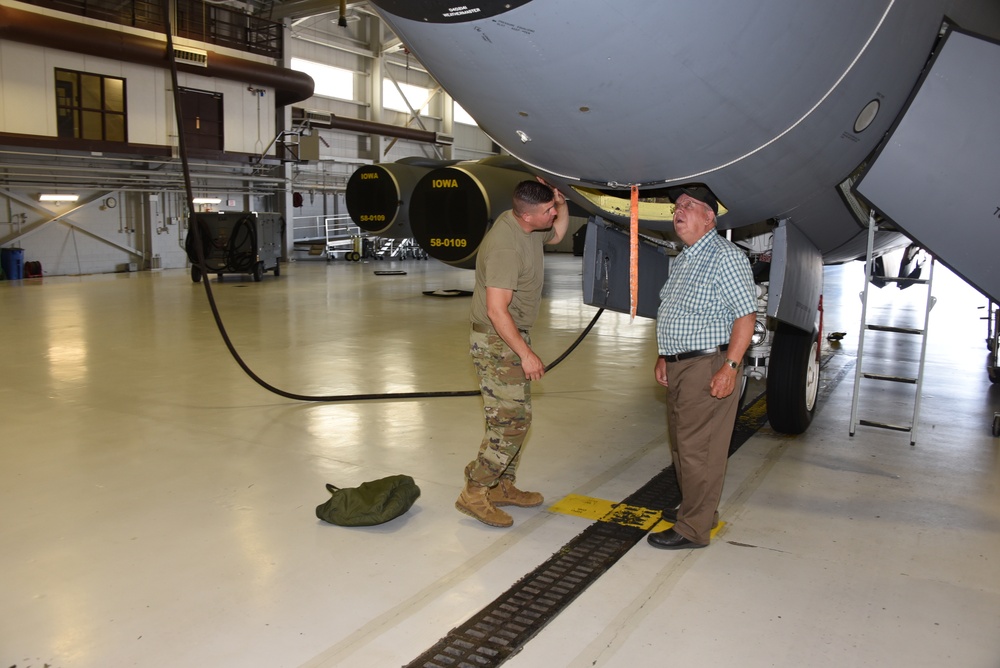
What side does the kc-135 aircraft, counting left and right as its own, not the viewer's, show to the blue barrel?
right

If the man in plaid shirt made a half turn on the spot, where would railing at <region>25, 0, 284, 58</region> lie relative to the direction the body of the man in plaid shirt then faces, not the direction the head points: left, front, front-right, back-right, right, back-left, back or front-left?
left

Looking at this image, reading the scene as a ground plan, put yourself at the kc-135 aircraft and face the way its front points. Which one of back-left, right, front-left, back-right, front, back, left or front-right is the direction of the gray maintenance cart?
right

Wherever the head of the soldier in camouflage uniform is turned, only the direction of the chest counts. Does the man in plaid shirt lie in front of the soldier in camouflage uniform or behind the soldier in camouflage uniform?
in front

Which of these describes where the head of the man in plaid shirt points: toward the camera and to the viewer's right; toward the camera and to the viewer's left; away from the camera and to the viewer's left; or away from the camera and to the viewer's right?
toward the camera and to the viewer's left

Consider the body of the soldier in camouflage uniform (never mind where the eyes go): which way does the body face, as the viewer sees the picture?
to the viewer's right

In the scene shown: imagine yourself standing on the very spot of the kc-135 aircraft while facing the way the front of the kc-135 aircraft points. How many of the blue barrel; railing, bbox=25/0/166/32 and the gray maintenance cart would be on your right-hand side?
3

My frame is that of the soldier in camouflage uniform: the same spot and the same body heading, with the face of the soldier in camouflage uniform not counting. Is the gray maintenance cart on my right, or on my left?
on my left

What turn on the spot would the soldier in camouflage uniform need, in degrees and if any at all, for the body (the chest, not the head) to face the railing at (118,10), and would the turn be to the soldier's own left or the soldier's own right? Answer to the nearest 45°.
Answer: approximately 135° to the soldier's own left

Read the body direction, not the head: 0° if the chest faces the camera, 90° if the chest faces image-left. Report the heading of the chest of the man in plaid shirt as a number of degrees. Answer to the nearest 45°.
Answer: approximately 45°

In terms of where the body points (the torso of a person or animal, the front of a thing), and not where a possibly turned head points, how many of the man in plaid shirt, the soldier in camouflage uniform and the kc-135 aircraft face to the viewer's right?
1

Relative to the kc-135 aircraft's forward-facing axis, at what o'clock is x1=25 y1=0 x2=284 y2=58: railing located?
The railing is roughly at 3 o'clock from the kc-135 aircraft.

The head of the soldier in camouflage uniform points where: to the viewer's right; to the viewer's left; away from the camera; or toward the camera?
to the viewer's right

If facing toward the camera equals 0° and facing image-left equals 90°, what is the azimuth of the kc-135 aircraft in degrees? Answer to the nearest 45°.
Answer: approximately 45°
